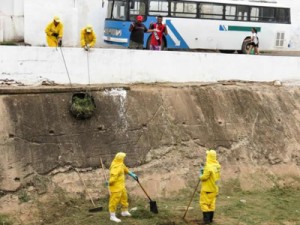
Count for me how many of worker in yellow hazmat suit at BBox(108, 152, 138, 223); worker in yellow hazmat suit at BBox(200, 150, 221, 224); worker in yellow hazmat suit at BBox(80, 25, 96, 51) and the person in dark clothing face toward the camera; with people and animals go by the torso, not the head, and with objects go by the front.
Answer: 2

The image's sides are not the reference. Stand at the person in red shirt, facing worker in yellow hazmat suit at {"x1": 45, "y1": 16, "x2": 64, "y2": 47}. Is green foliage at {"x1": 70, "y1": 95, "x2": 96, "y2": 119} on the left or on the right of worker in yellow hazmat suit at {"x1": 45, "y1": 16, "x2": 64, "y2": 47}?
left

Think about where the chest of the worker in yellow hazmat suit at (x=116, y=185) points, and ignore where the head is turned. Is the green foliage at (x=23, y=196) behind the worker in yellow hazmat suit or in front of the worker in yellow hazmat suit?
behind

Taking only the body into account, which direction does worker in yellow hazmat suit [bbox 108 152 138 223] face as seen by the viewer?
to the viewer's right

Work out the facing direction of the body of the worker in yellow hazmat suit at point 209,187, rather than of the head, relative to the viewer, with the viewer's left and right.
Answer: facing away from the viewer and to the left of the viewer

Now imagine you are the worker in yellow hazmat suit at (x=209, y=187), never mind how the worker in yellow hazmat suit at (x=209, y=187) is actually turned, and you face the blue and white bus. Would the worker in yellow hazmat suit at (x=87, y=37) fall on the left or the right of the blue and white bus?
left

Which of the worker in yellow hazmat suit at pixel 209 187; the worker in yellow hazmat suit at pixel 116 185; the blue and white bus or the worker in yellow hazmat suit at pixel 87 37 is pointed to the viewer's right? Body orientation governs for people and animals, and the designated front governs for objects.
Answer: the worker in yellow hazmat suit at pixel 116 185

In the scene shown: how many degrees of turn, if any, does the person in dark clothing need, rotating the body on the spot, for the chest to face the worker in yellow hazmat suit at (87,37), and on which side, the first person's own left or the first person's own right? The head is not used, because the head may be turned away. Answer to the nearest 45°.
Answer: approximately 45° to the first person's own right
